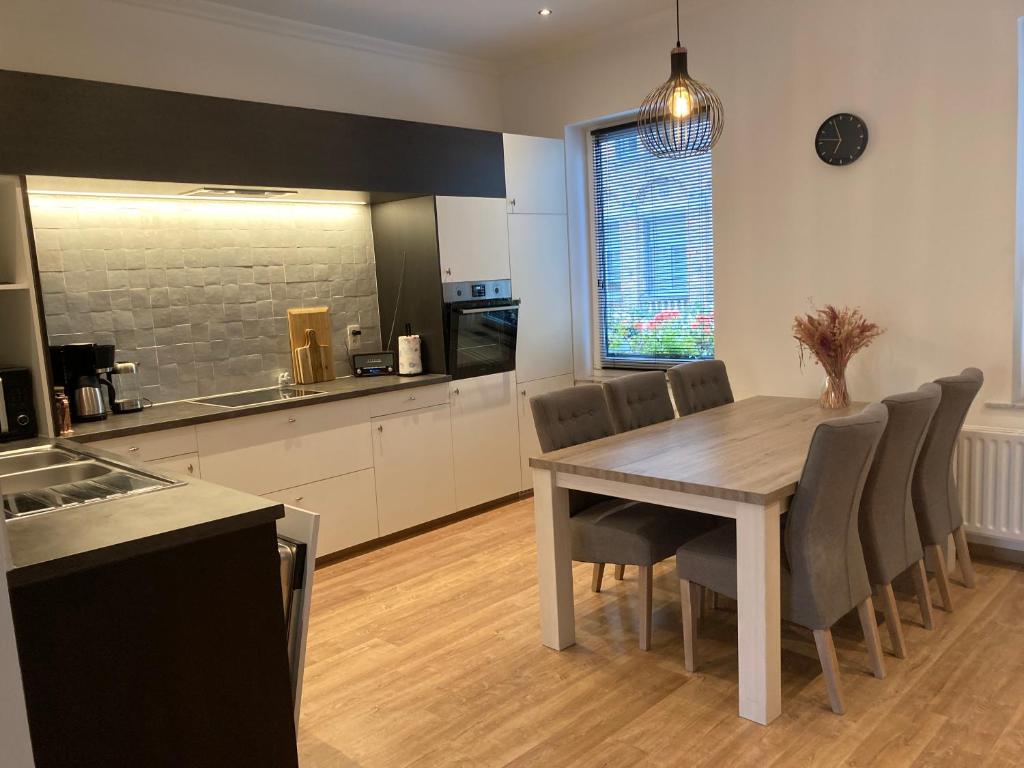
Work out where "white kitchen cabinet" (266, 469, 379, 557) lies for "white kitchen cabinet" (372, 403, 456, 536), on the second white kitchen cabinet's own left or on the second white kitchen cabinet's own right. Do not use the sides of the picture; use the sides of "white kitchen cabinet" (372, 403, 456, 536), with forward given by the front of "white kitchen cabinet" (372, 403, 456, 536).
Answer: on the second white kitchen cabinet's own right

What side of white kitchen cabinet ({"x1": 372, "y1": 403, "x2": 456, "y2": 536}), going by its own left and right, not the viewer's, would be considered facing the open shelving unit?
right

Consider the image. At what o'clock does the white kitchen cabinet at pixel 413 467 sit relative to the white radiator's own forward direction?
The white kitchen cabinet is roughly at 1 o'clock from the white radiator.

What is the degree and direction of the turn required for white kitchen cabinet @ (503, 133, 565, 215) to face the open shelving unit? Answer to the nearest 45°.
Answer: approximately 90° to its right

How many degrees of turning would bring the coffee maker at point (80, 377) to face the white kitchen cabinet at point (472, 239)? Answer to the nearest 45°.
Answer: approximately 45° to its left

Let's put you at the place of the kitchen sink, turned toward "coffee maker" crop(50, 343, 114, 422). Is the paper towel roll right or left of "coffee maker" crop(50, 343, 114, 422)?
right

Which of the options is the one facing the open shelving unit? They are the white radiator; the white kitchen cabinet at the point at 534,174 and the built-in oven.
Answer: the white radiator

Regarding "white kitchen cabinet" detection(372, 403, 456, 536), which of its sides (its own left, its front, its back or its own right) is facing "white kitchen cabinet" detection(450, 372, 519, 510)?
left

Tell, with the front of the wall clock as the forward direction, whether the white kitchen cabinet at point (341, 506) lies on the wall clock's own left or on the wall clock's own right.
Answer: on the wall clock's own right
